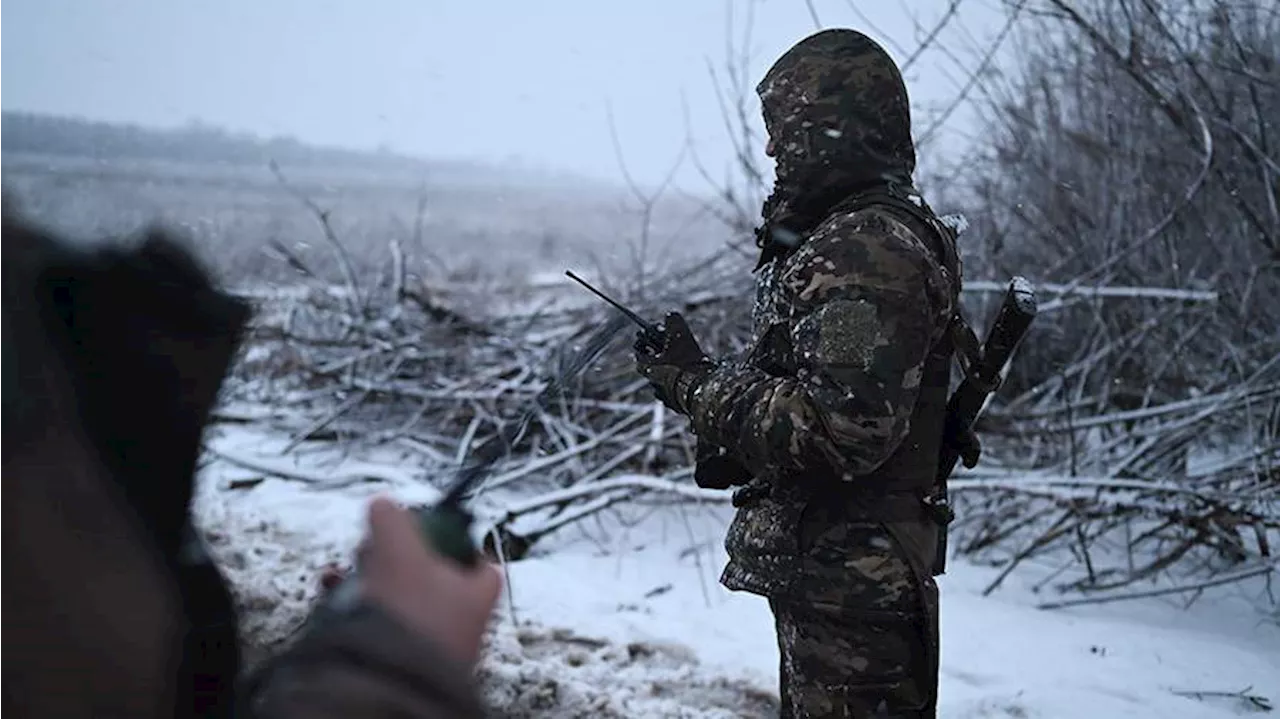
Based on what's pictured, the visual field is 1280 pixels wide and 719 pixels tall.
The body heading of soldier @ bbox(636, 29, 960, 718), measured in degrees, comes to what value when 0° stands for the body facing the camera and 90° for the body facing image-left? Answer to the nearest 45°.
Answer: approximately 90°

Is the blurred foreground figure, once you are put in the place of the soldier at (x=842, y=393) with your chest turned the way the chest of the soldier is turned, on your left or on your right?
on your left

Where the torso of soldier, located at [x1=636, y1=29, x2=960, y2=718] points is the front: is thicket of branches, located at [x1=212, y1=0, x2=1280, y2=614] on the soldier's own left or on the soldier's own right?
on the soldier's own right

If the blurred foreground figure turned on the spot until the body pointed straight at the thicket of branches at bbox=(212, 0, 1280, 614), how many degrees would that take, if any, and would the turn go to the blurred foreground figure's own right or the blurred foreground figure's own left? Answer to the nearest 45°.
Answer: approximately 45° to the blurred foreground figure's own left

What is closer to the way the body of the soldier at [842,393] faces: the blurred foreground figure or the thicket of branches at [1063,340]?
the blurred foreground figure
